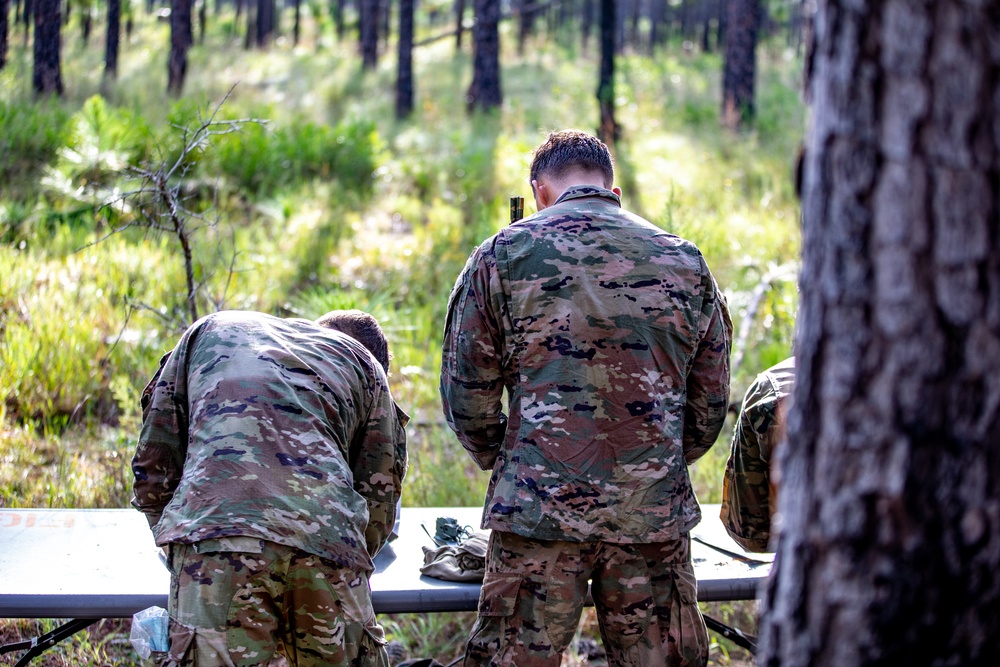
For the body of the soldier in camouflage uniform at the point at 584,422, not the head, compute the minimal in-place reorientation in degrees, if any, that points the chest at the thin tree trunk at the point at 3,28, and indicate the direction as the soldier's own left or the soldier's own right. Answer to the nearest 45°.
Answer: approximately 45° to the soldier's own left

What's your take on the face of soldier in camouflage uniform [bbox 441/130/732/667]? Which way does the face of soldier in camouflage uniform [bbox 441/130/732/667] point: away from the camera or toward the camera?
away from the camera

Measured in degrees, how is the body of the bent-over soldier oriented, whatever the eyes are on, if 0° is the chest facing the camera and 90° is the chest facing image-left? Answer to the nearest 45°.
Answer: approximately 180°

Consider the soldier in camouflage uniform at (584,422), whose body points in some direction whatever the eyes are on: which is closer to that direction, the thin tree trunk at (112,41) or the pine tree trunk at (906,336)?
the thin tree trunk

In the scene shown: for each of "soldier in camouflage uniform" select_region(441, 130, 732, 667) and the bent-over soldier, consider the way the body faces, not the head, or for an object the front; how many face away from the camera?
2

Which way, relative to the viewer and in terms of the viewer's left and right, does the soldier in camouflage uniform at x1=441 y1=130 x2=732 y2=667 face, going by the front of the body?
facing away from the viewer

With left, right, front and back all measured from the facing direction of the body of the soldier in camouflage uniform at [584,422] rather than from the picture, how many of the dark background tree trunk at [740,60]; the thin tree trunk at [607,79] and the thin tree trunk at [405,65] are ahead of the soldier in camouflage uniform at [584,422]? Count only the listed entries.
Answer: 3
